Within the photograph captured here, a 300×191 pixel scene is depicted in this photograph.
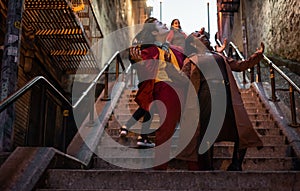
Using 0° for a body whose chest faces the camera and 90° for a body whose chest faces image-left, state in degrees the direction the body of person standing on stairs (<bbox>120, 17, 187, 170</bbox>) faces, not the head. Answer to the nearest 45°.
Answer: approximately 315°

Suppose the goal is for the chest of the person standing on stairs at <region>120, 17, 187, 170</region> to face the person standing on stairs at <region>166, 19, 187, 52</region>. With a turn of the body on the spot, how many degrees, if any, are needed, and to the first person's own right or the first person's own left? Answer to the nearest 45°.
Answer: approximately 135° to the first person's own left

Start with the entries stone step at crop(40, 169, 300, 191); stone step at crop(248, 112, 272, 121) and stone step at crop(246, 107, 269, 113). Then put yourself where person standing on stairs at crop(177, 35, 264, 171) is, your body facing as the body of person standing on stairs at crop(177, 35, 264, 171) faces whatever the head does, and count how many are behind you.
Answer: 2

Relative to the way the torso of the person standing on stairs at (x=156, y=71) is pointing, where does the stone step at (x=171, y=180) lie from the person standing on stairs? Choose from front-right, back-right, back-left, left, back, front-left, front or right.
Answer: front-right

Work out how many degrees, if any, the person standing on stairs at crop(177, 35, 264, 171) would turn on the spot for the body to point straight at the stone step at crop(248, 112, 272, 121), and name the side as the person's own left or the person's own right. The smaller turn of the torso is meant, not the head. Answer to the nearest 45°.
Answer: approximately 180°
